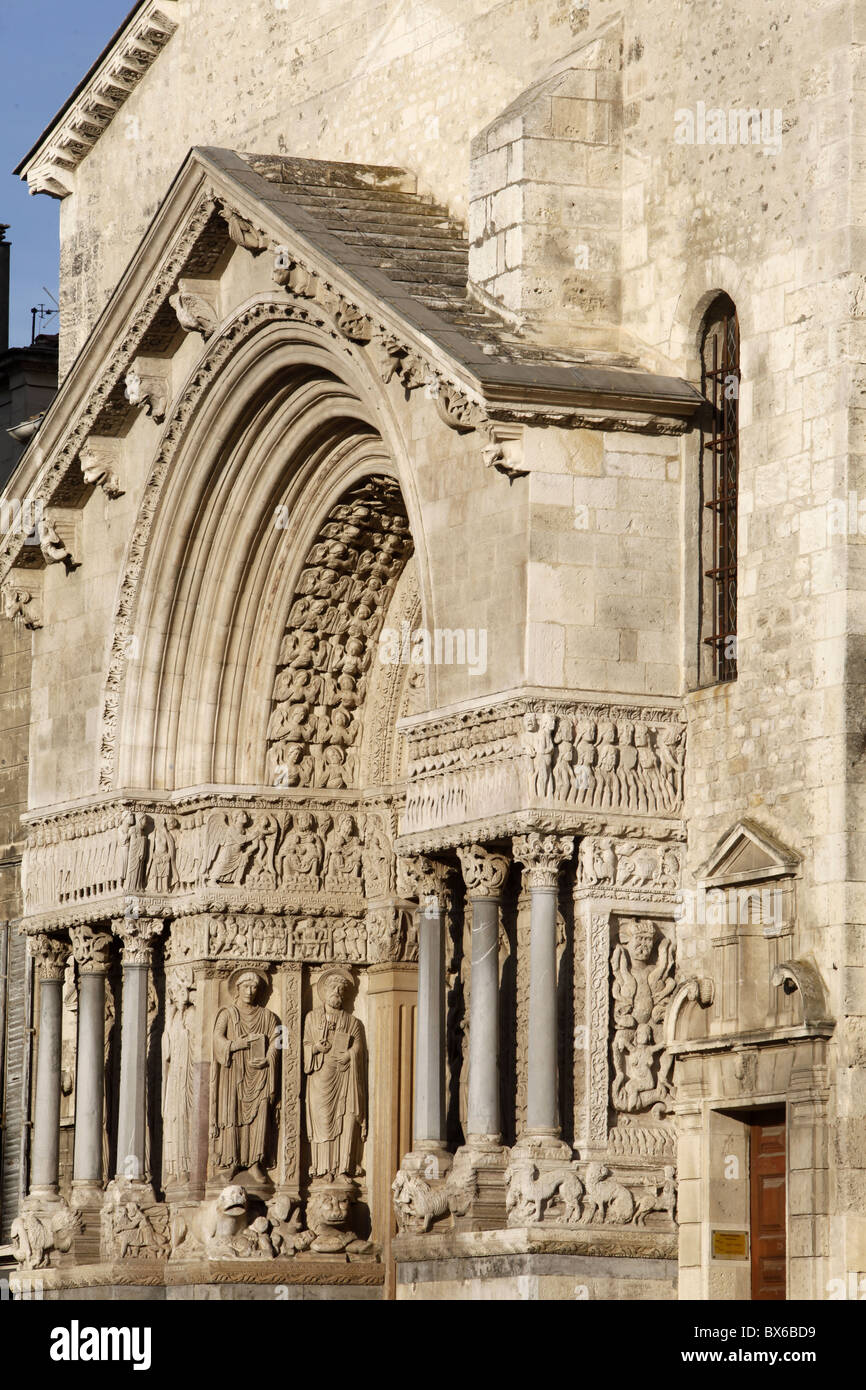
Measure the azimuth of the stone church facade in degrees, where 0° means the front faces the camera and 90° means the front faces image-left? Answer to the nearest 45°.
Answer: approximately 45°
